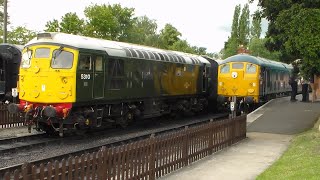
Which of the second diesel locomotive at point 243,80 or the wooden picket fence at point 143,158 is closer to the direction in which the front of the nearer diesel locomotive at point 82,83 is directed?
the wooden picket fence

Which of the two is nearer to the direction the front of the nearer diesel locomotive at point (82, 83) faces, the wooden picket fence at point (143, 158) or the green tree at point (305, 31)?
the wooden picket fence

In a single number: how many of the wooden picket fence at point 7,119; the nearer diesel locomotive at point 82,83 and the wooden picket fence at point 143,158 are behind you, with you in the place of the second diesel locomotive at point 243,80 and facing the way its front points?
0

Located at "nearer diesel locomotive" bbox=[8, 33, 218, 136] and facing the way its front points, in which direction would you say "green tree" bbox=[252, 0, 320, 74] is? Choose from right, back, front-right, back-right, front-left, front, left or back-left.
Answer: back-left

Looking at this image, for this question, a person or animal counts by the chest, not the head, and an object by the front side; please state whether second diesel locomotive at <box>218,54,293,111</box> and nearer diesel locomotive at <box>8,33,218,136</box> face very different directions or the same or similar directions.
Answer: same or similar directions

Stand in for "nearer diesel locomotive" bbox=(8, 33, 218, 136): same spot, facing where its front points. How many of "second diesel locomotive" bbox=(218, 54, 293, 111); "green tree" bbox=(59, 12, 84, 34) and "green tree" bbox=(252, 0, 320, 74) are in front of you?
0

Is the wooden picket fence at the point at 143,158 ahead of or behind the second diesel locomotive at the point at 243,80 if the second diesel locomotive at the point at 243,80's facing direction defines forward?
ahead

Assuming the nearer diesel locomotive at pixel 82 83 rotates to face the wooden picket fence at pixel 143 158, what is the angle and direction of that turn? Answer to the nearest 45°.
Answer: approximately 45° to its left

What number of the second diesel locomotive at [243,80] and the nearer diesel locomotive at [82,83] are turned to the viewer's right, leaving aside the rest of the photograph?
0

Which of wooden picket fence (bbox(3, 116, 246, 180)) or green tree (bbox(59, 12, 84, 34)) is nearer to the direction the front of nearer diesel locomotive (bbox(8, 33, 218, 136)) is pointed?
the wooden picket fence

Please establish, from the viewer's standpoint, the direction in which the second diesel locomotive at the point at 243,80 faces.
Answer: facing the viewer and to the left of the viewer

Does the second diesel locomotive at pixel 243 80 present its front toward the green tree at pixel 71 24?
no

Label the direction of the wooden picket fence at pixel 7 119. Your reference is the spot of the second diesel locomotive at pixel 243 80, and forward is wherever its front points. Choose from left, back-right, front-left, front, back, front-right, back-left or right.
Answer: front

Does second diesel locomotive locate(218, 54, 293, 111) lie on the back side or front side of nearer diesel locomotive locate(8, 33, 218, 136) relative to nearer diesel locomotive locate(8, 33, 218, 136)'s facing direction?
on the back side

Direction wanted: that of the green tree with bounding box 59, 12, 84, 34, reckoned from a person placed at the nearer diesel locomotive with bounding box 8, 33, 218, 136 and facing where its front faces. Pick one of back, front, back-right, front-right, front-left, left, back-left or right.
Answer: back-right

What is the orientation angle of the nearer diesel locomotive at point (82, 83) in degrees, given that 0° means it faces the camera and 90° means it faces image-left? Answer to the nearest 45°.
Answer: approximately 45°

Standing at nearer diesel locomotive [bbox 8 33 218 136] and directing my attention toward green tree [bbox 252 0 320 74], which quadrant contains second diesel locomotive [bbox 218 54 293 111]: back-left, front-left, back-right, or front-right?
front-left

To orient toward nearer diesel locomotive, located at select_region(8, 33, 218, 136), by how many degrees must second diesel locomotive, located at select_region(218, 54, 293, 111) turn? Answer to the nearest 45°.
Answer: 0° — it already faces it
